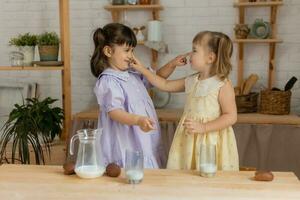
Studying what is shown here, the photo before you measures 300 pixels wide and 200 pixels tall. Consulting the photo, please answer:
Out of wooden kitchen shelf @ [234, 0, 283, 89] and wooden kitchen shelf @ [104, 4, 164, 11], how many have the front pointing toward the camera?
2

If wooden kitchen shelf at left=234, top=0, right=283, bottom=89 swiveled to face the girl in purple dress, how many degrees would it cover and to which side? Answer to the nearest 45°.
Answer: approximately 45° to its right

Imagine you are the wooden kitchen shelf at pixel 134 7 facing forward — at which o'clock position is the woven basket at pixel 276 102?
The woven basket is roughly at 10 o'clock from the wooden kitchen shelf.

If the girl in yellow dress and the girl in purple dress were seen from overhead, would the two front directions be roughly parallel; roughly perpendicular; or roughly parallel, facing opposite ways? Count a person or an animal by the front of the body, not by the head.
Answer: roughly perpendicular

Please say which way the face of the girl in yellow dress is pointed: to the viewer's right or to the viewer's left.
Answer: to the viewer's left

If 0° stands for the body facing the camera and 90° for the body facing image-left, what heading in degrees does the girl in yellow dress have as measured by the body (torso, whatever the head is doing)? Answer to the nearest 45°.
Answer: approximately 45°

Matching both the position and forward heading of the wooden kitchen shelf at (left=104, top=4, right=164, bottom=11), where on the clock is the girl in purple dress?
The girl in purple dress is roughly at 12 o'clock from the wooden kitchen shelf.

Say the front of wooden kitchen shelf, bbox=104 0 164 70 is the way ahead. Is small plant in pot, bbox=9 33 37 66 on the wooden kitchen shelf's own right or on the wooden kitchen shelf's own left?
on the wooden kitchen shelf's own right

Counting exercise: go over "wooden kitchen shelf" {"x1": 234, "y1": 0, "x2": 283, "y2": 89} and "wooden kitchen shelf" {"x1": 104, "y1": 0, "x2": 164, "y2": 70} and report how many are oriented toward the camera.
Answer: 2
